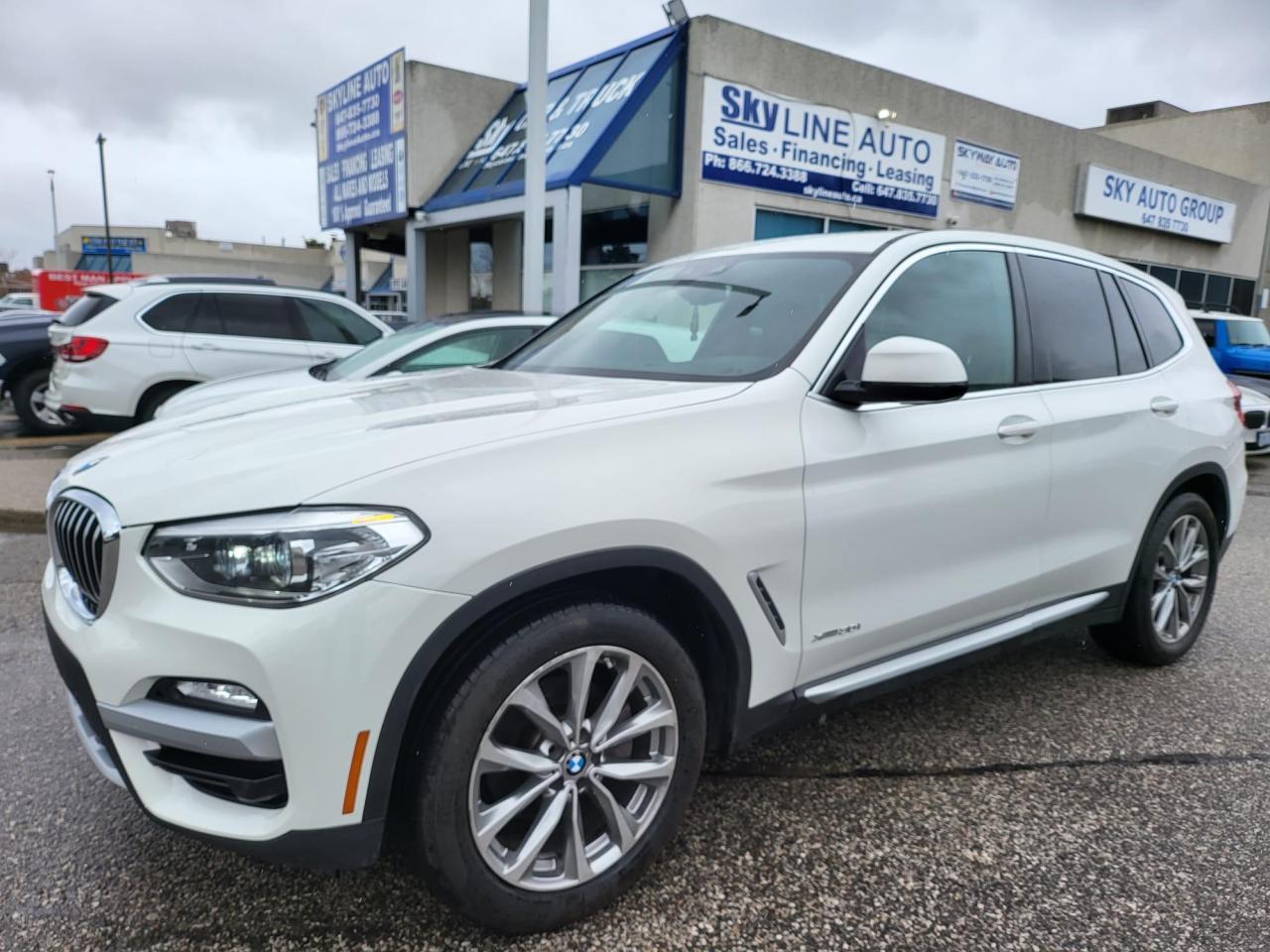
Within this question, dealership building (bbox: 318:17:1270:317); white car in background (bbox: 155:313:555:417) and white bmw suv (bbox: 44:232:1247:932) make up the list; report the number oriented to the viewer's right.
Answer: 0

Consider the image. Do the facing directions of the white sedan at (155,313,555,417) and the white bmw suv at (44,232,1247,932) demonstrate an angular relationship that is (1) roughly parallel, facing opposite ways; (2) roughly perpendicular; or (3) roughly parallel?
roughly parallel

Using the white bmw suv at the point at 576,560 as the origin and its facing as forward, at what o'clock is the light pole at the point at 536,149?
The light pole is roughly at 4 o'clock from the white bmw suv.

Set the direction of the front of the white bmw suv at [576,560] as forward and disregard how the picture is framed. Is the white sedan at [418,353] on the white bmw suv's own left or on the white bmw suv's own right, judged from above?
on the white bmw suv's own right

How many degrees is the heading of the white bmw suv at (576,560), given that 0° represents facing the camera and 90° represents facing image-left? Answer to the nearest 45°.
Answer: approximately 45°

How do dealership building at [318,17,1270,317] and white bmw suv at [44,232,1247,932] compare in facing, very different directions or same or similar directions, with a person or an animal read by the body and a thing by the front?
same or similar directions

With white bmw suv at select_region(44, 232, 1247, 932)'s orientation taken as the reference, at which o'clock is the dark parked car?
The dark parked car is roughly at 3 o'clock from the white bmw suv.

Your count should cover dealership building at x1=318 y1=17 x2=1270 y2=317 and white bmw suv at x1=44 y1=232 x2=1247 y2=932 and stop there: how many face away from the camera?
0

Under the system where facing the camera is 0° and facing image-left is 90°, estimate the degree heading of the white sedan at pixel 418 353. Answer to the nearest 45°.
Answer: approximately 45°
